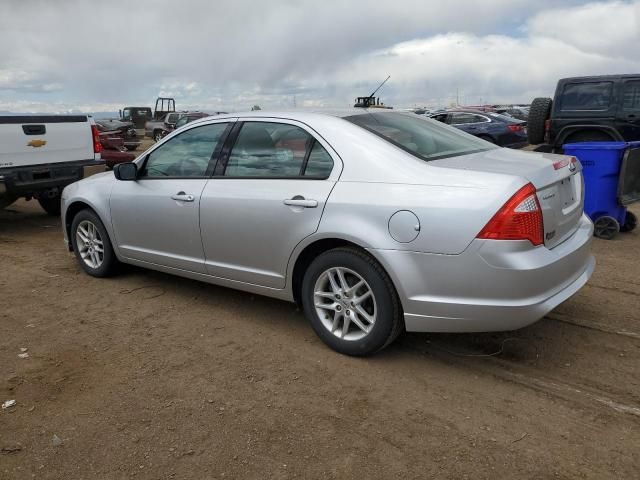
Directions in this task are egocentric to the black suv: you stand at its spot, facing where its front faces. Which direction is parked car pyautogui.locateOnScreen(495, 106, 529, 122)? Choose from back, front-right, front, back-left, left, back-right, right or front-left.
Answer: left

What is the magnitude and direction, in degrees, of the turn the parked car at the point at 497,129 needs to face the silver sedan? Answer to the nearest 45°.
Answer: approximately 135° to its left

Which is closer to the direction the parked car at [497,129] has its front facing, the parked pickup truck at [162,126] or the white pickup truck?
the parked pickup truck

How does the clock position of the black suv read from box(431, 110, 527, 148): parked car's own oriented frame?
The black suv is roughly at 7 o'clock from the parked car.

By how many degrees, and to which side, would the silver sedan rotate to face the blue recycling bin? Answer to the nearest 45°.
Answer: approximately 90° to its right

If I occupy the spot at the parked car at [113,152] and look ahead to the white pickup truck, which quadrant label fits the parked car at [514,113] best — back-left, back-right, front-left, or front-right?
back-left

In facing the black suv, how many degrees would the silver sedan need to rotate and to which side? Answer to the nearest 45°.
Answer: approximately 90° to its right

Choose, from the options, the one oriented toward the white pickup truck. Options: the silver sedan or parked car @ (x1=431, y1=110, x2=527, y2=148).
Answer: the silver sedan

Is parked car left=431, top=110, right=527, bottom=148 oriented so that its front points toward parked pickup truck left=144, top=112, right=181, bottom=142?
yes
